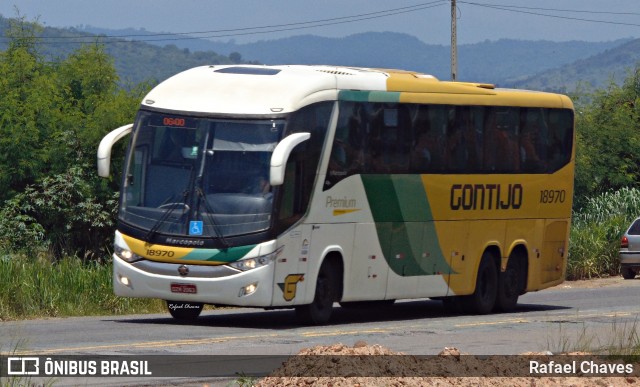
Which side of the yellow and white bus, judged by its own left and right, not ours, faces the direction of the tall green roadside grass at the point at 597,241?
back

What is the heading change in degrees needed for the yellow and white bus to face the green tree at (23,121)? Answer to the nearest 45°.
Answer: approximately 90° to its right

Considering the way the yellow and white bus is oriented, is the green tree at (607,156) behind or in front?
behind

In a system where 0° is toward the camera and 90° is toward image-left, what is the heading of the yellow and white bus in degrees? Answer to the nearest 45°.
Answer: approximately 45°
